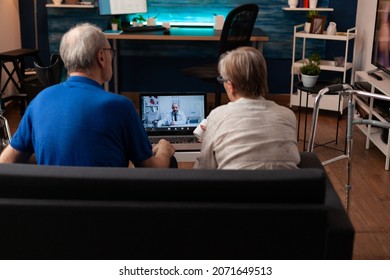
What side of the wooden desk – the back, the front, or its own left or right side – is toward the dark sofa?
front

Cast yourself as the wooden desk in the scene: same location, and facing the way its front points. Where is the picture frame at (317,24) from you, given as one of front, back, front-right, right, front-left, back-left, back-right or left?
left

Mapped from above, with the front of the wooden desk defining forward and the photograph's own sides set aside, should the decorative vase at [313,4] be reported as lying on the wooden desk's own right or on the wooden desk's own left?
on the wooden desk's own left

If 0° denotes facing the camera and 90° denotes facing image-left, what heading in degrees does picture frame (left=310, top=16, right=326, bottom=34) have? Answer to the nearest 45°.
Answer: approximately 0°

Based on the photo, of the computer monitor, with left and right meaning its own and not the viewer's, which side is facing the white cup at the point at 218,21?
left

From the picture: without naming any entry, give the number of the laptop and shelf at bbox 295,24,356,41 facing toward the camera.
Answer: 2

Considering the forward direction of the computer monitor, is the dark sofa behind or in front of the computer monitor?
in front

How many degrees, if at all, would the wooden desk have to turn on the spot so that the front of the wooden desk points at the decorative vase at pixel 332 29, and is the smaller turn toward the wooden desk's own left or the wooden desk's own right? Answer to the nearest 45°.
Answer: approximately 90° to the wooden desk's own left

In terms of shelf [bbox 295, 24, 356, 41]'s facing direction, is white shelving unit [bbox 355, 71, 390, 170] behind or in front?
in front

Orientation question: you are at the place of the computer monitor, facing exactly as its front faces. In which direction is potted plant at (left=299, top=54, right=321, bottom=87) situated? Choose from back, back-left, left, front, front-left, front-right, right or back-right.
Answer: front-left

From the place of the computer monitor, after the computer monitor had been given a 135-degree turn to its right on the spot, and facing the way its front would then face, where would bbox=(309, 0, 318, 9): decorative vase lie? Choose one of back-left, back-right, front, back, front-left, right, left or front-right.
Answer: back-right

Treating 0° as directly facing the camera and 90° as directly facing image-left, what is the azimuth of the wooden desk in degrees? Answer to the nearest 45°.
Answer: approximately 0°
